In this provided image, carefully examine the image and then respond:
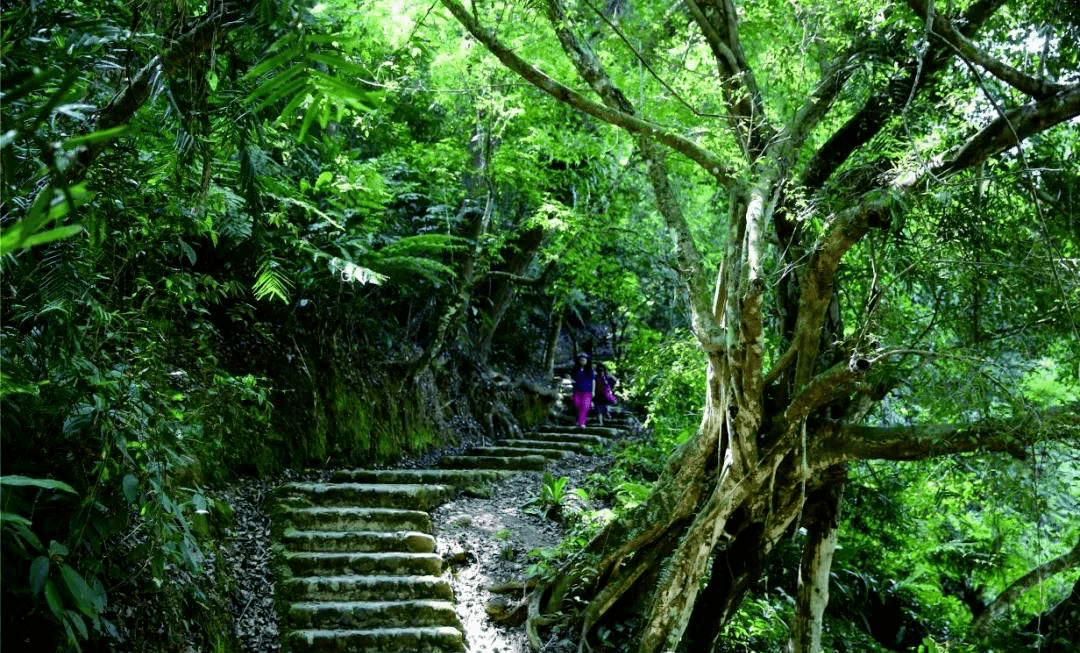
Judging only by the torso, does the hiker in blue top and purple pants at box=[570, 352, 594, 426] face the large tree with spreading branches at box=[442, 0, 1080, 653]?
yes

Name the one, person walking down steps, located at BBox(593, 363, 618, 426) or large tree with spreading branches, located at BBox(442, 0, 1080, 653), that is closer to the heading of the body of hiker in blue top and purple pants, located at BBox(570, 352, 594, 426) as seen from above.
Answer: the large tree with spreading branches

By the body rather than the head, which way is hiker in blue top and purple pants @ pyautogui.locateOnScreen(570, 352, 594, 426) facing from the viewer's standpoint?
toward the camera

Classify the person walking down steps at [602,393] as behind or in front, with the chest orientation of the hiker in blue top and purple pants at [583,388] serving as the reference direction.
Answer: behind
